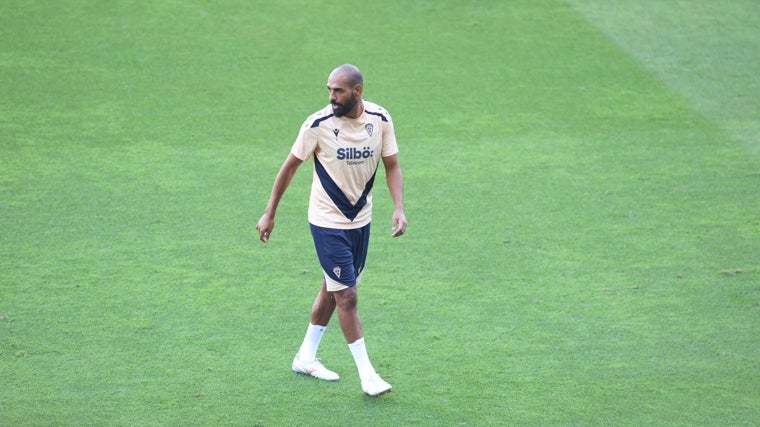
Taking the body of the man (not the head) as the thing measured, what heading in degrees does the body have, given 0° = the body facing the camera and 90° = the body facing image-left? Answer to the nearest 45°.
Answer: approximately 315°

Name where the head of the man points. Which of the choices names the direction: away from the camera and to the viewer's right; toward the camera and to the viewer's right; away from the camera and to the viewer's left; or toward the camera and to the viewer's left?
toward the camera and to the viewer's left
